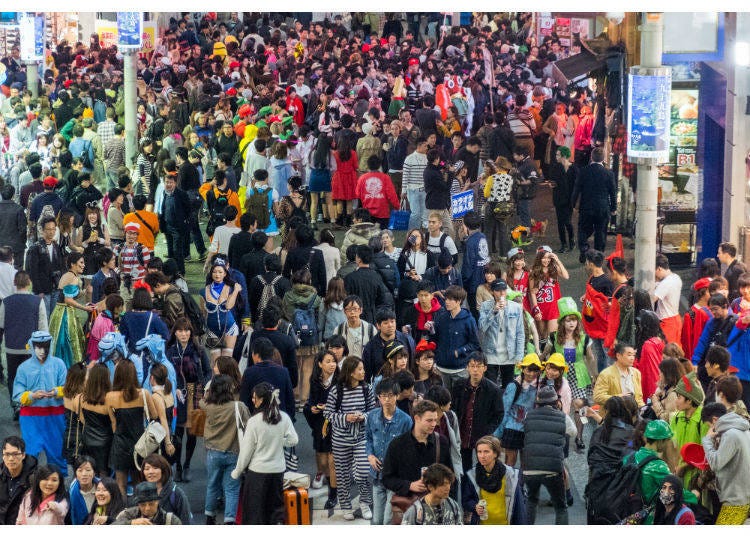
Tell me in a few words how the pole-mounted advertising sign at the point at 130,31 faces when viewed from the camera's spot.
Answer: facing the viewer

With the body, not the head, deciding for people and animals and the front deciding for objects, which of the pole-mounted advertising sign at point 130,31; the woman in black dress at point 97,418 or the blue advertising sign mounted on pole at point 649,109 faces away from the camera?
the woman in black dress

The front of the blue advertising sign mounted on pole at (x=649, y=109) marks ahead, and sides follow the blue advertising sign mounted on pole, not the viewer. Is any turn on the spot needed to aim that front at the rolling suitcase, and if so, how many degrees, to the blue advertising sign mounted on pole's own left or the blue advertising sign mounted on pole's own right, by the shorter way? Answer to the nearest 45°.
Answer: approximately 45° to the blue advertising sign mounted on pole's own right

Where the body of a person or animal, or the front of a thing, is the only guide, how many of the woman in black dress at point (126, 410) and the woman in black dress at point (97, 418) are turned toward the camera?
0

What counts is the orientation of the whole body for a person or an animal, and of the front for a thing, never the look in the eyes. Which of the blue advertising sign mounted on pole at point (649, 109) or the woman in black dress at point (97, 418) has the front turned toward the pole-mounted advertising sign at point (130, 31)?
the woman in black dress

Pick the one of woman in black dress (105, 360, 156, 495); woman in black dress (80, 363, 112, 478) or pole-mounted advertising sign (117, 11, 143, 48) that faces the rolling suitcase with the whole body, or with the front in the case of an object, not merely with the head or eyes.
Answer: the pole-mounted advertising sign

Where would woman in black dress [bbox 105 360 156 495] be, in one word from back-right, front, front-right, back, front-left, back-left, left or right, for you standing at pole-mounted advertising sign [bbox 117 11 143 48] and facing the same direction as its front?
front

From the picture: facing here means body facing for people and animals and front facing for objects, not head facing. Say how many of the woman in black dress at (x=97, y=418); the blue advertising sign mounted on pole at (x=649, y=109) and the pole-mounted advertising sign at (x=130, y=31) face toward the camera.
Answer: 2

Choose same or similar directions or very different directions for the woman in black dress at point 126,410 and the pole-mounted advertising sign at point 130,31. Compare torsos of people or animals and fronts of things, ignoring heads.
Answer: very different directions

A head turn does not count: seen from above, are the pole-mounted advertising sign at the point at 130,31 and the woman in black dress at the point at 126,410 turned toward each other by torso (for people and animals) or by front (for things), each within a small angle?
yes

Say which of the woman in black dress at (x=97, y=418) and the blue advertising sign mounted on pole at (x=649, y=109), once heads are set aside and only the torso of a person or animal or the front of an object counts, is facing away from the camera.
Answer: the woman in black dress

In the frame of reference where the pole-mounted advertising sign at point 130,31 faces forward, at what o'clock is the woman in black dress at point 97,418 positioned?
The woman in black dress is roughly at 12 o'clock from the pole-mounted advertising sign.

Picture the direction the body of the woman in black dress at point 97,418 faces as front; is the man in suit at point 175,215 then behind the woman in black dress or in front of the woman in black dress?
in front

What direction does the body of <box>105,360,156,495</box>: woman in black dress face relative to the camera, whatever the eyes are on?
away from the camera

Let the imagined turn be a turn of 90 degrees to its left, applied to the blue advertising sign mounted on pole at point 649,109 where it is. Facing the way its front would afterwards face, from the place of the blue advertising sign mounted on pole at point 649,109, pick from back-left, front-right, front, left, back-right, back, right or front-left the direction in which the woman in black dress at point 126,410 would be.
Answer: back-right

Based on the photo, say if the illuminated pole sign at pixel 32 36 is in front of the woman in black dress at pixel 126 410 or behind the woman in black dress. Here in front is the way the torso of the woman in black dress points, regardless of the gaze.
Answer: in front
